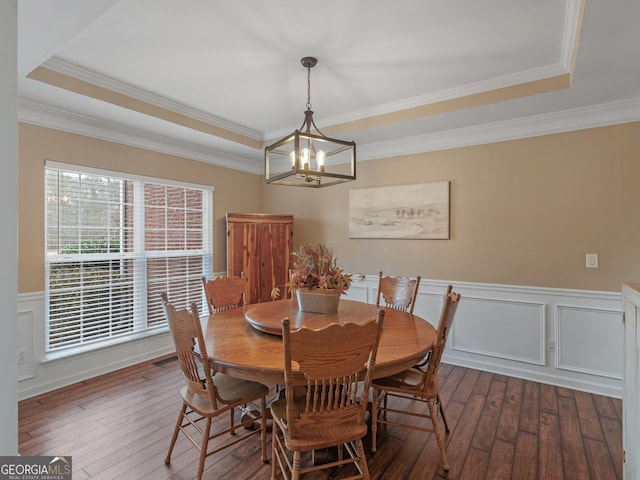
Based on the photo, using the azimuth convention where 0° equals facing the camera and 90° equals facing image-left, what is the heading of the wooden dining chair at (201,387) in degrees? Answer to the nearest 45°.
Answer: approximately 225°

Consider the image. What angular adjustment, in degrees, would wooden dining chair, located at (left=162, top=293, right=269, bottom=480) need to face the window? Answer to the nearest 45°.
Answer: approximately 90° to its left

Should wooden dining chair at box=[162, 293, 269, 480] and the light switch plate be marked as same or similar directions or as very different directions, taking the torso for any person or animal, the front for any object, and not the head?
very different directions

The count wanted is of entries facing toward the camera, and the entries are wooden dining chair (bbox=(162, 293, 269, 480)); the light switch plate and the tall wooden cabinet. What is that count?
2

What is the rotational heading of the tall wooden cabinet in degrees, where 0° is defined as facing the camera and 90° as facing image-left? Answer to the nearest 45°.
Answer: approximately 0°

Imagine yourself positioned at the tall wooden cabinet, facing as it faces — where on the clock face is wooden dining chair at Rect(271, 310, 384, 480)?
The wooden dining chair is roughly at 12 o'clock from the tall wooden cabinet.

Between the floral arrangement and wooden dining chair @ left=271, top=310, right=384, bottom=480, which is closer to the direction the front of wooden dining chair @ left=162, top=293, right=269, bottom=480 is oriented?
the floral arrangement

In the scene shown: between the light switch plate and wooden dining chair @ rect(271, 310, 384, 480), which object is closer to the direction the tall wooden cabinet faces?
the wooden dining chair
